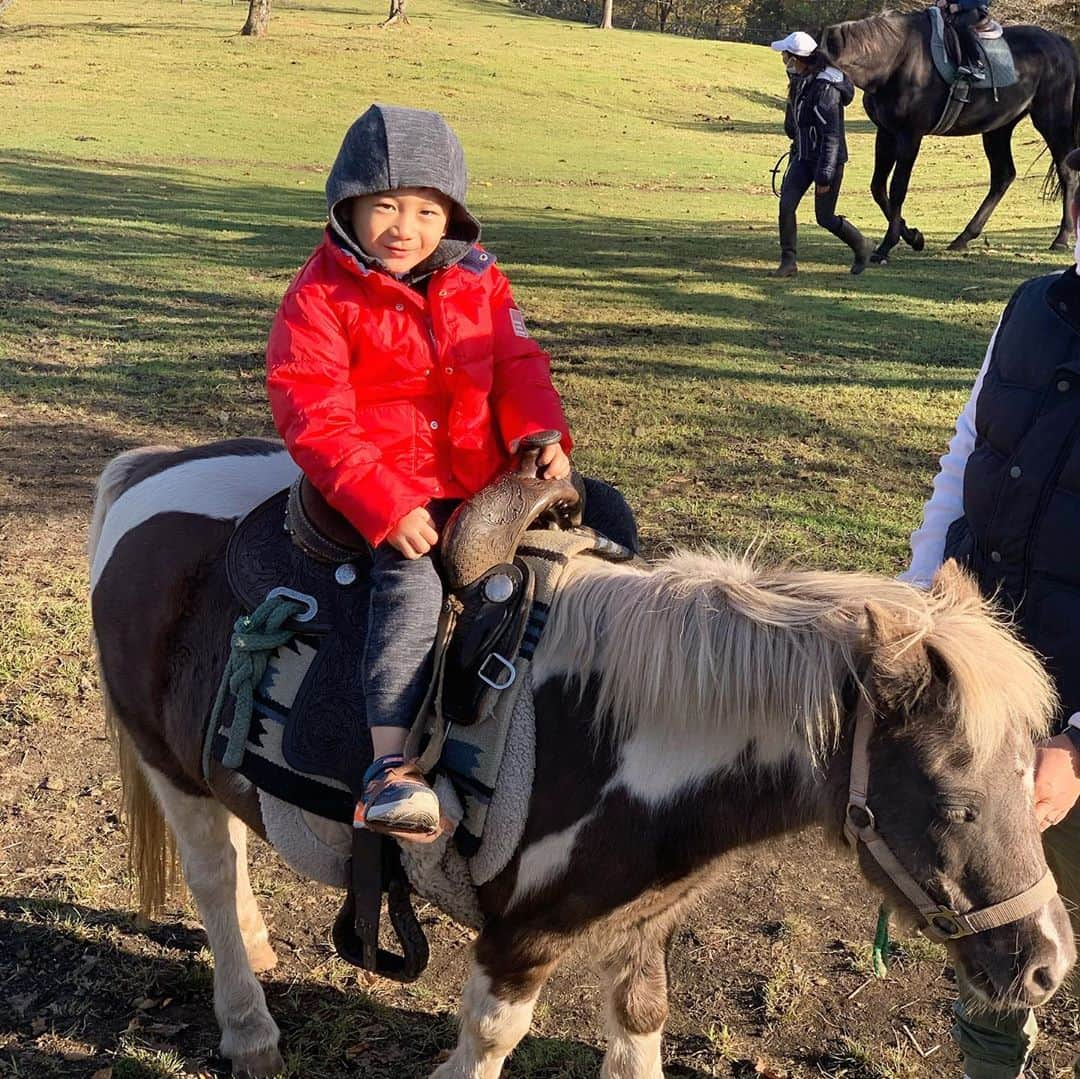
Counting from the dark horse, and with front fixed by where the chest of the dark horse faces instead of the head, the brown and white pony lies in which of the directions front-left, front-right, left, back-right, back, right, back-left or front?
left

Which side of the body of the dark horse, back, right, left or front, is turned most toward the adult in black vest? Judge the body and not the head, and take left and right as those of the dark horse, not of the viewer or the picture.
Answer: left

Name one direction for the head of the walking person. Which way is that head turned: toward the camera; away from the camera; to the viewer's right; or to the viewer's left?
to the viewer's left

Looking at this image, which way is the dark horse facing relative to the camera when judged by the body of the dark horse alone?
to the viewer's left

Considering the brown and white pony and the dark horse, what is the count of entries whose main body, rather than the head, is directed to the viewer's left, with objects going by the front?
1

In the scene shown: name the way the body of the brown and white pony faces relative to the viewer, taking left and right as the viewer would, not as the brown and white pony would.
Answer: facing the viewer and to the right of the viewer

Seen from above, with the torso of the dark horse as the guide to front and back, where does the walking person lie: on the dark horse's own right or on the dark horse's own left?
on the dark horse's own left

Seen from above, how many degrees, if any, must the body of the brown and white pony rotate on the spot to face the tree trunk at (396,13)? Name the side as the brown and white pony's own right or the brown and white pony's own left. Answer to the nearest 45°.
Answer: approximately 135° to the brown and white pony's own left
